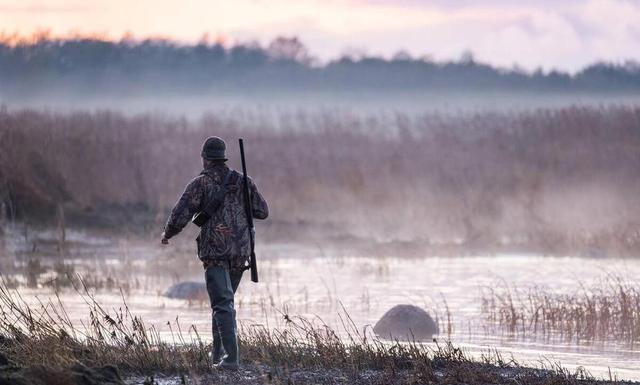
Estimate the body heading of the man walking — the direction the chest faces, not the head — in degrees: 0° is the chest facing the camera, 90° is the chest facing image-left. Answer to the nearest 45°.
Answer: approximately 180°

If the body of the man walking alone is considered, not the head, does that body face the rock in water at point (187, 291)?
yes

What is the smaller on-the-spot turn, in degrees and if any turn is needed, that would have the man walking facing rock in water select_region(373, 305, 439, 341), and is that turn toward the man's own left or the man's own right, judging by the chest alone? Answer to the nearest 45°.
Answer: approximately 45° to the man's own right
